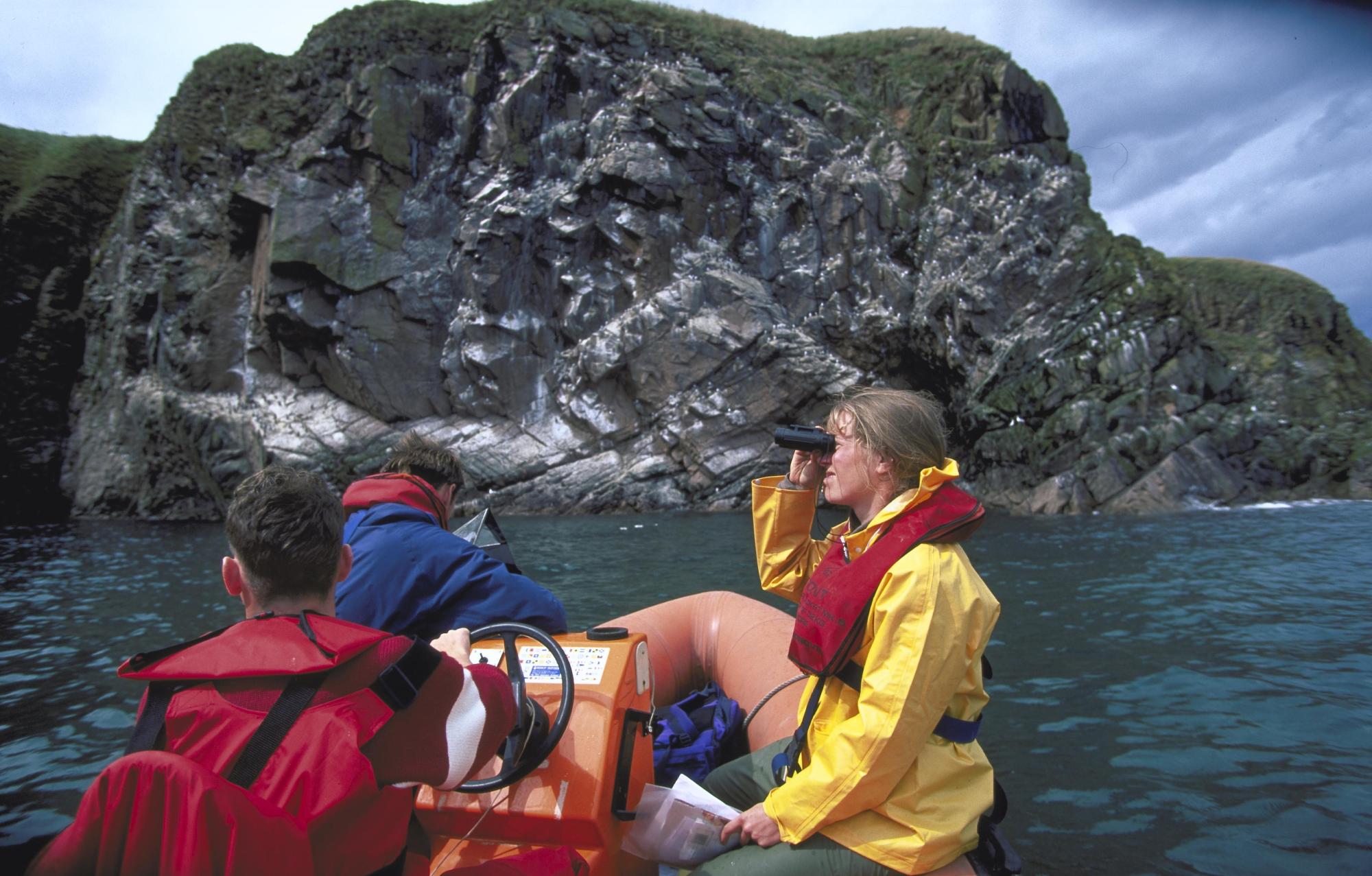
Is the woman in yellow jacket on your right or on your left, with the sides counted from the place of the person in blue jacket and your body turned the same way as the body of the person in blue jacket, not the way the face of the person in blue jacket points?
on your right

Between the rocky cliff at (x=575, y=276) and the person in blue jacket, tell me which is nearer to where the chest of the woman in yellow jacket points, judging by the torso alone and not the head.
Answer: the person in blue jacket

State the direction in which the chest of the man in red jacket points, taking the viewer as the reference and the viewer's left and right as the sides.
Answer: facing away from the viewer

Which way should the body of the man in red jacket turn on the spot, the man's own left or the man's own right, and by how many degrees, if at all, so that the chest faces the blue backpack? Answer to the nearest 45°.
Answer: approximately 45° to the man's own right

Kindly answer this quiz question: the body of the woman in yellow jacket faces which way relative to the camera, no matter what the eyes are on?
to the viewer's left

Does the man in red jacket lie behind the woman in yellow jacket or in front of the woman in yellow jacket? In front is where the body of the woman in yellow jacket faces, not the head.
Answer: in front

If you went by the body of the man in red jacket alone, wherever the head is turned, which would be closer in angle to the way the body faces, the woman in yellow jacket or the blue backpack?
the blue backpack

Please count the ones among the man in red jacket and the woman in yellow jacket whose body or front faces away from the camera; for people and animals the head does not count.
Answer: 1

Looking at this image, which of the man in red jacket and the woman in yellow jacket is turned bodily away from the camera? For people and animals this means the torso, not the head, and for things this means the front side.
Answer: the man in red jacket

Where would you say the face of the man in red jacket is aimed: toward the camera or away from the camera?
away from the camera

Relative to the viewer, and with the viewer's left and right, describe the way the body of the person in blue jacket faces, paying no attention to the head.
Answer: facing away from the viewer and to the right of the viewer
